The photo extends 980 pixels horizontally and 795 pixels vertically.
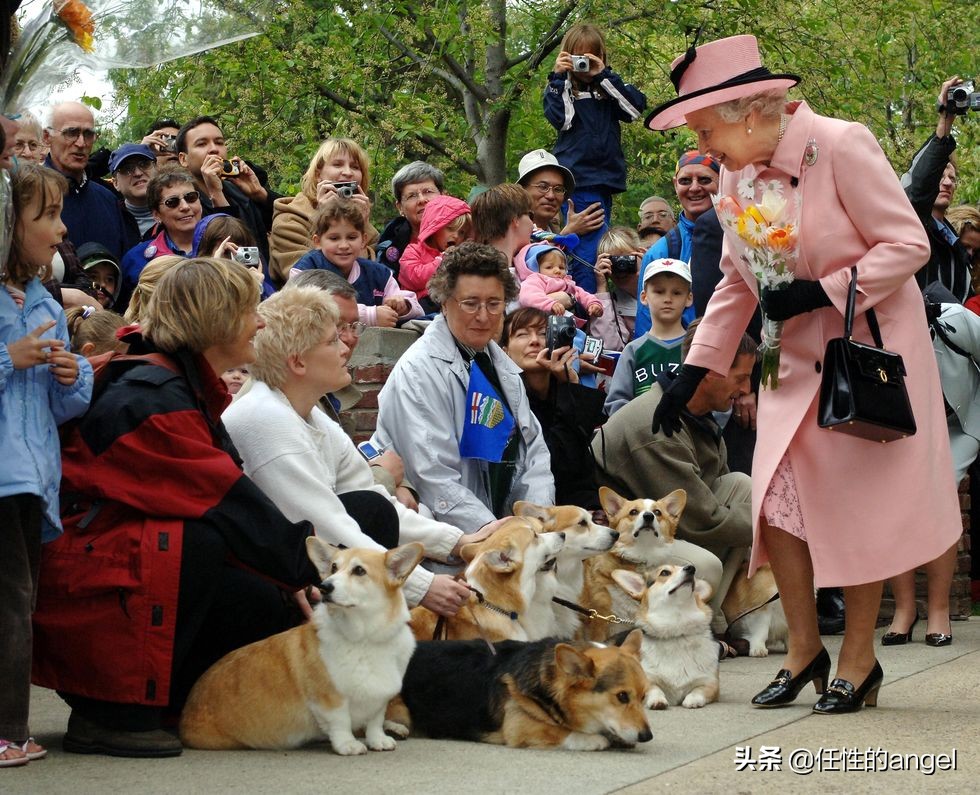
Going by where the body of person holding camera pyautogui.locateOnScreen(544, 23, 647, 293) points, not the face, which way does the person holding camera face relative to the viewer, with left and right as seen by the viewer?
facing the viewer

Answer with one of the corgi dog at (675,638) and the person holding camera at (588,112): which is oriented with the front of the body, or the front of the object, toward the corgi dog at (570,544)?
the person holding camera

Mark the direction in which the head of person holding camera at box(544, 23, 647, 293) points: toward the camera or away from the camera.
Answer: toward the camera

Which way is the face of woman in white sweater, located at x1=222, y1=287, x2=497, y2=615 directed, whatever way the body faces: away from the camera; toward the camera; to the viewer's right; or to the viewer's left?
to the viewer's right

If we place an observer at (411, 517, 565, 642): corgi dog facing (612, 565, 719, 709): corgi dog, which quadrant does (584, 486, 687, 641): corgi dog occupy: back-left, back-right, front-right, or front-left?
front-left

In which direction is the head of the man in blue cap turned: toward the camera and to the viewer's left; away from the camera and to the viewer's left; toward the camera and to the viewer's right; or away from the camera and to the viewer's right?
toward the camera and to the viewer's right

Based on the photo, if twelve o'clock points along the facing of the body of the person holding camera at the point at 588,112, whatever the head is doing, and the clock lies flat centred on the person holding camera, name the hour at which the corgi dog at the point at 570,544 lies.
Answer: The corgi dog is roughly at 12 o'clock from the person holding camera.

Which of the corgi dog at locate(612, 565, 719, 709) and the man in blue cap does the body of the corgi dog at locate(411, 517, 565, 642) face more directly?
the corgi dog

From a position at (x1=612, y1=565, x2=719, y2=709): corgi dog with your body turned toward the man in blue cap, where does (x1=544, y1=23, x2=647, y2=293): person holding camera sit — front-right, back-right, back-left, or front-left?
front-right

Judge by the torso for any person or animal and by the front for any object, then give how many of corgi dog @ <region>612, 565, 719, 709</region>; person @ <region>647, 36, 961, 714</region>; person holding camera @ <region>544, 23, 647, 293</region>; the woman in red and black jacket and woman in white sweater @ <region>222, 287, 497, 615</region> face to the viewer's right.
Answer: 2

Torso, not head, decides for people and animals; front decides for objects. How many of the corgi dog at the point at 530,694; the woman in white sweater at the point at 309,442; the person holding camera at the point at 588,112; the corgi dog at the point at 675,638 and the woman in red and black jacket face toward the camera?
2

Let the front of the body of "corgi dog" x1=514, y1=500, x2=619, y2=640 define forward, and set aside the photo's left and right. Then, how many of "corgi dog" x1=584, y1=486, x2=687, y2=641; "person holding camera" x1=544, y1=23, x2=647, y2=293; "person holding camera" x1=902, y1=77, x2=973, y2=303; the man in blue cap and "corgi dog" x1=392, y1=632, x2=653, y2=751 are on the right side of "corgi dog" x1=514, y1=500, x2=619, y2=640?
1

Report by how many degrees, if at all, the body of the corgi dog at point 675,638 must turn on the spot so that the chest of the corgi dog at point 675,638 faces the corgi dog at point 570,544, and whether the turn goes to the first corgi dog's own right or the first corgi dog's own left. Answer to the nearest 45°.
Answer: approximately 135° to the first corgi dog's own right

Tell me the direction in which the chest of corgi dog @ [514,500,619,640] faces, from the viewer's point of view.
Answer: to the viewer's right

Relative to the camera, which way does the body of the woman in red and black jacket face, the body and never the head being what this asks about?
to the viewer's right

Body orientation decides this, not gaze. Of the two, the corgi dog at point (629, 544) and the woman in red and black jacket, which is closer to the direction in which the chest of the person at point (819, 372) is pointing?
the woman in red and black jacket

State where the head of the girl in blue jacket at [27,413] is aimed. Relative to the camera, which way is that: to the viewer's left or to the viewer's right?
to the viewer's right
